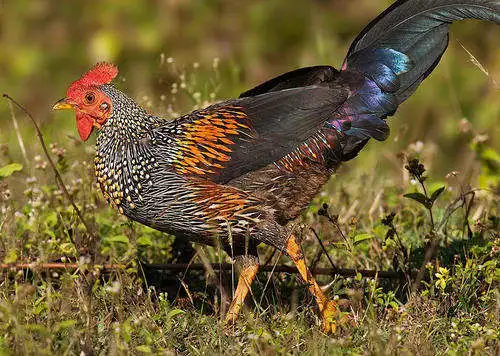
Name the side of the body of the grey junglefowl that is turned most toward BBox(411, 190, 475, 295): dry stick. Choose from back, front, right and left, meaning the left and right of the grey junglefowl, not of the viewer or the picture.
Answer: back

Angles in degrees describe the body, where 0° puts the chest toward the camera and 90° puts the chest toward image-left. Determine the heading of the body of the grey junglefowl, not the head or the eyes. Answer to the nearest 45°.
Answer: approximately 90°
